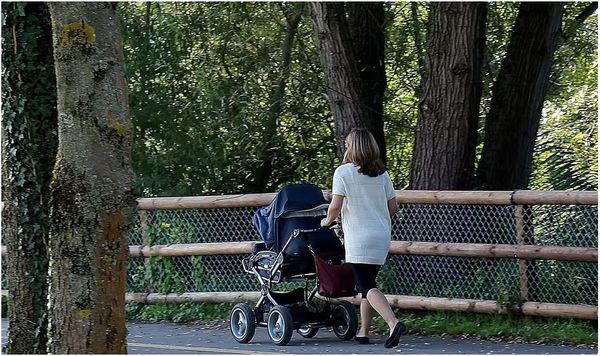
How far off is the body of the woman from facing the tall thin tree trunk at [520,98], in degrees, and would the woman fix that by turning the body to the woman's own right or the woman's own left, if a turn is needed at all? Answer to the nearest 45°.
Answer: approximately 90° to the woman's own right

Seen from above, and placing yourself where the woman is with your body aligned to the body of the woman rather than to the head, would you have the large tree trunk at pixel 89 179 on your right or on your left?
on your left

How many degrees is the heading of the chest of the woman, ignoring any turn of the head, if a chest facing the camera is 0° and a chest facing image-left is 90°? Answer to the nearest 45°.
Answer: approximately 135°

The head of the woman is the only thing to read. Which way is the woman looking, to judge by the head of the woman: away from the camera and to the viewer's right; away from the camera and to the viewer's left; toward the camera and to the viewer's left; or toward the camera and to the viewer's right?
away from the camera and to the viewer's left

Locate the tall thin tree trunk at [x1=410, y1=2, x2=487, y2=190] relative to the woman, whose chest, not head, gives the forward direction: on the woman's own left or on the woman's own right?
on the woman's own right
